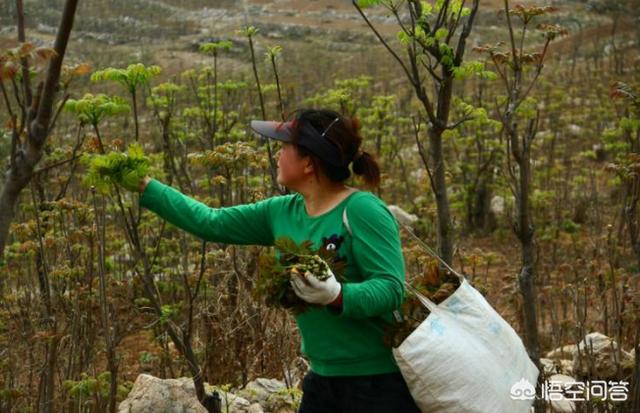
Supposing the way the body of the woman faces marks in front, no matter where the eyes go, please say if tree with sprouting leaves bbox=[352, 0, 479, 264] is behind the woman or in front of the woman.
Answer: behind

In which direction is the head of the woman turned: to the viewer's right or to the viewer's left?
to the viewer's left

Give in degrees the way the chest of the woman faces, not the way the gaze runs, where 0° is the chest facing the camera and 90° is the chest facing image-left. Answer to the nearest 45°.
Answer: approximately 45°

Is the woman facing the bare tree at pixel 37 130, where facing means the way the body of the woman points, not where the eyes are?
yes
